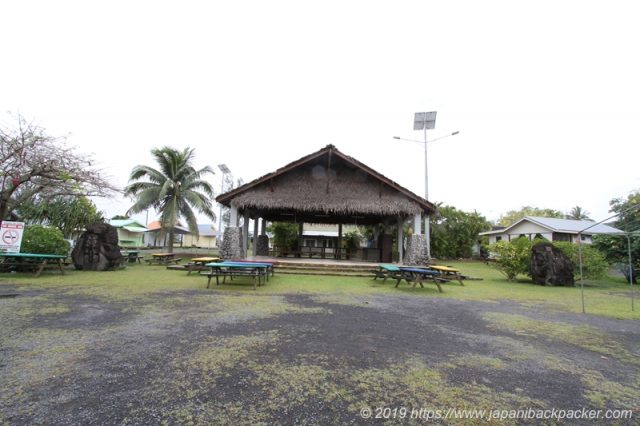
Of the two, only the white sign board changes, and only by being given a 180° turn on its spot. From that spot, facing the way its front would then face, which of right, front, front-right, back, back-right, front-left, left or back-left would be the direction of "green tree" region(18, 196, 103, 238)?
front

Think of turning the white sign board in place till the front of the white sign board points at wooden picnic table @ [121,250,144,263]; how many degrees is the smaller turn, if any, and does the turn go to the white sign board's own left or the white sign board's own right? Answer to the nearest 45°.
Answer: approximately 135° to the white sign board's own left

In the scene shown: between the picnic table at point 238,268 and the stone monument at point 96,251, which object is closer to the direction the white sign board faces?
the picnic table

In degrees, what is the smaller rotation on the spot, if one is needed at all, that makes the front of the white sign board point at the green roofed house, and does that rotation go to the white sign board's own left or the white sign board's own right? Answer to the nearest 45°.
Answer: approximately 180°

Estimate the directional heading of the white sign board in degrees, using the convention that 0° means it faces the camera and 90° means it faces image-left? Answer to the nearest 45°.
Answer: approximately 0°

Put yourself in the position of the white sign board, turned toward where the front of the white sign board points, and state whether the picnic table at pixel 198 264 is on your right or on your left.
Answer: on your left

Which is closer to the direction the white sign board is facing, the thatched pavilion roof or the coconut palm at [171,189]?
the thatched pavilion roof

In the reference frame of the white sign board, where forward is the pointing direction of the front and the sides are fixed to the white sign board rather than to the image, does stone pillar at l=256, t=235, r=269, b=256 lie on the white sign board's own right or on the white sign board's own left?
on the white sign board's own left

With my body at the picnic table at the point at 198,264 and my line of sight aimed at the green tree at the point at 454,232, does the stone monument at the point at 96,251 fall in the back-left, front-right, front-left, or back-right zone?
back-left

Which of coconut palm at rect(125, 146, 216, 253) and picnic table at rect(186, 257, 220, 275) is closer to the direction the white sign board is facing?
the picnic table

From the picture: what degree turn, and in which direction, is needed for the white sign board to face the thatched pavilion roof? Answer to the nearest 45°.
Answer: approximately 90° to its left
